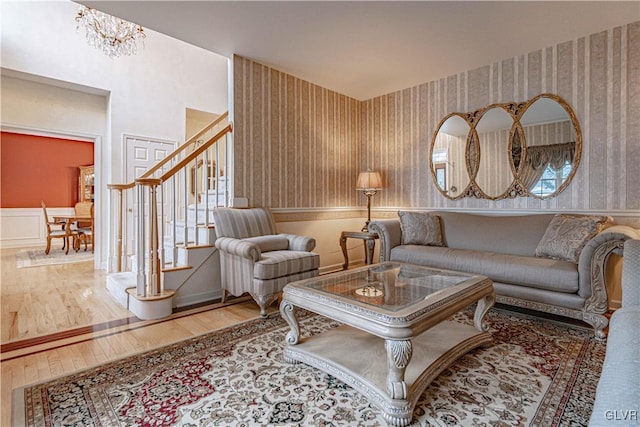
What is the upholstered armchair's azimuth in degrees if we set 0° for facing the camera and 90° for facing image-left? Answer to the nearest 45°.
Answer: approximately 315°

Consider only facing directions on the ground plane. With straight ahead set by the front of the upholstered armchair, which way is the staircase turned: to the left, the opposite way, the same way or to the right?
to the right

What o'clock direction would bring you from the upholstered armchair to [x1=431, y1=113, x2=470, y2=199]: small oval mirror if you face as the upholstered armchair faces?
The small oval mirror is roughly at 10 o'clock from the upholstered armchair.

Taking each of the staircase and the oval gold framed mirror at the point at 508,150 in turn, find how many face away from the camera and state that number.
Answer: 0

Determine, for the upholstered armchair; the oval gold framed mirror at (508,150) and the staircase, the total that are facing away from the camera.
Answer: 0

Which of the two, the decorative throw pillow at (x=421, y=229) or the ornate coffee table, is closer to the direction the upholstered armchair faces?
the ornate coffee table

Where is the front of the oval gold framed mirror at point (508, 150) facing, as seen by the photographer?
facing the viewer and to the left of the viewer

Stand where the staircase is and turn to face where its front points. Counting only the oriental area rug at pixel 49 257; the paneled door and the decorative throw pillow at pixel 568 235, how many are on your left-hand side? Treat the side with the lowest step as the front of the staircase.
1

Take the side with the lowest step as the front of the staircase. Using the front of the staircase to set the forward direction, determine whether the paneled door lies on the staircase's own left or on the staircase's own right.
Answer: on the staircase's own right

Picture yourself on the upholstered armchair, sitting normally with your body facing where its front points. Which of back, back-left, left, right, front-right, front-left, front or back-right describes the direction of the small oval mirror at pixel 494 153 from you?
front-left
